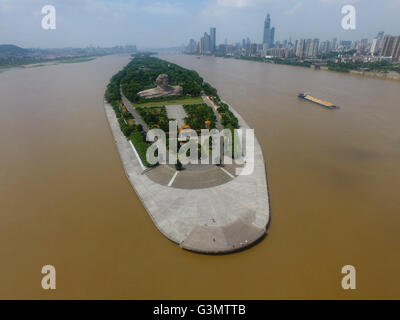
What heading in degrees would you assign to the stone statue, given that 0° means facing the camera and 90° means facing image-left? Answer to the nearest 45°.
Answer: approximately 0°
